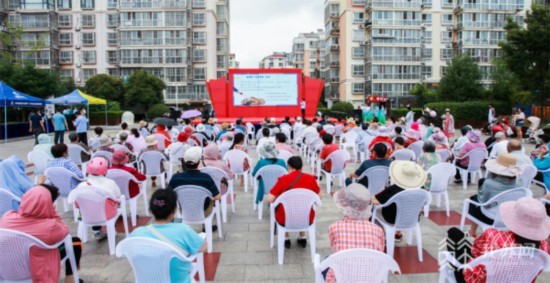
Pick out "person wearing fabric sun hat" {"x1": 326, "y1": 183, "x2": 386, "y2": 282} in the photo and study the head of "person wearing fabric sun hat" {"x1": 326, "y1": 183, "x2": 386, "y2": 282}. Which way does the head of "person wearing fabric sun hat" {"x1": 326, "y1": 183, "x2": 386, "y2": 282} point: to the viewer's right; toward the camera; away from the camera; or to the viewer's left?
away from the camera

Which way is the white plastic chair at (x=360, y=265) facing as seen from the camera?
away from the camera

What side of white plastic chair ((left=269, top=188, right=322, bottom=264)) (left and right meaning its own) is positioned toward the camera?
back

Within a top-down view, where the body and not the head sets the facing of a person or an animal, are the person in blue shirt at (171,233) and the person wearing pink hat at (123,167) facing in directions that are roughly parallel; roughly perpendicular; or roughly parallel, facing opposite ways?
roughly parallel

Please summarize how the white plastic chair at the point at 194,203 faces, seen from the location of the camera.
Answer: facing away from the viewer and to the right of the viewer

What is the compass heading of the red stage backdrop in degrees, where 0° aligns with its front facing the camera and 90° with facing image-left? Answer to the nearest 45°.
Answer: approximately 0°

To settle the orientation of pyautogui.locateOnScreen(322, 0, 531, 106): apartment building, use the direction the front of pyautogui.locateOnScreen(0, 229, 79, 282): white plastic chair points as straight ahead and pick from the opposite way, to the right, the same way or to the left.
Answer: the opposite way

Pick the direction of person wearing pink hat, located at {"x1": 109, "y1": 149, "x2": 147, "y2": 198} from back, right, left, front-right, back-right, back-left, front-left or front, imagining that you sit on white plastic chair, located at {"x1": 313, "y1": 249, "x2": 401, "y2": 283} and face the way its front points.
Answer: front-left

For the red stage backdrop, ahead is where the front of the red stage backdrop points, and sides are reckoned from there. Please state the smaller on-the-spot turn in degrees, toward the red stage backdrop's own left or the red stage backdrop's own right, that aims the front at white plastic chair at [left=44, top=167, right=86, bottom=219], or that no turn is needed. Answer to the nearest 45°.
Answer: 0° — it already faces it

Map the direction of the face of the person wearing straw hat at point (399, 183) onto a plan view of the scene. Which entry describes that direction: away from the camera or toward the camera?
away from the camera

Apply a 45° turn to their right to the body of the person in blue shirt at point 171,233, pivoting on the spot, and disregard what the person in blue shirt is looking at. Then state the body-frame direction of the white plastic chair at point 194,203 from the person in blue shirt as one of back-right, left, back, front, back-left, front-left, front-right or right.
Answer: front-left

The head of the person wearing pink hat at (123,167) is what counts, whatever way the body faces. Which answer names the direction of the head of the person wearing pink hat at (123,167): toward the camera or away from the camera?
away from the camera

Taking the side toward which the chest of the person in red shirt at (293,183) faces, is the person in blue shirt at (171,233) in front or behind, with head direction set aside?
behind

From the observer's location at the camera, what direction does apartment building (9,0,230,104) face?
facing the viewer

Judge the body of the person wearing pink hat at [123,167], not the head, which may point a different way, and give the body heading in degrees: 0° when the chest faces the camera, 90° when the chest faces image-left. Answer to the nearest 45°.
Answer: approximately 180°

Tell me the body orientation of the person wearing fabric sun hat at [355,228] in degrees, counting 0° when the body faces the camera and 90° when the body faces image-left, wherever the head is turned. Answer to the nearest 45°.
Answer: approximately 180°

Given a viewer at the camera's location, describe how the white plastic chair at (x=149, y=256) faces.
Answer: facing away from the viewer and to the right of the viewer

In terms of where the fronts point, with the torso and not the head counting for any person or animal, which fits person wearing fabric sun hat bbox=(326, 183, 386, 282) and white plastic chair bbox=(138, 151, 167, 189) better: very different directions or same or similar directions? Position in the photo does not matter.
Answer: same or similar directions

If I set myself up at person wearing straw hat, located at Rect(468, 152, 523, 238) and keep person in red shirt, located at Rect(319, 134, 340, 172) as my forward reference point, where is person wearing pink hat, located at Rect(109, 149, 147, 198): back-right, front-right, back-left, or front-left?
front-left

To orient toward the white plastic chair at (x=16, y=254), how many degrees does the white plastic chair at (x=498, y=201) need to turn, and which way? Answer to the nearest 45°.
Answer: approximately 90° to its left
